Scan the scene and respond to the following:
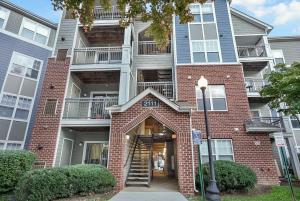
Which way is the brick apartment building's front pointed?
toward the camera

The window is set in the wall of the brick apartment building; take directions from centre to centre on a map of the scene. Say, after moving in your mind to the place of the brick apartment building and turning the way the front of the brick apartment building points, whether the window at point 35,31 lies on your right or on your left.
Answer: on your right

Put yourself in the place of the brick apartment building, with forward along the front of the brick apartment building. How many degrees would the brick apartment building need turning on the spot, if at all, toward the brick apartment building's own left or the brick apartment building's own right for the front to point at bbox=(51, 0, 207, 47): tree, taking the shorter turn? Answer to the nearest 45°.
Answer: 0° — it already faces it

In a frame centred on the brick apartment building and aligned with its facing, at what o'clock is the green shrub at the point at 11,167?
The green shrub is roughly at 2 o'clock from the brick apartment building.

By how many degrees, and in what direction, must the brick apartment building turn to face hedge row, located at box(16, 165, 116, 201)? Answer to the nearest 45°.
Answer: approximately 45° to its right
